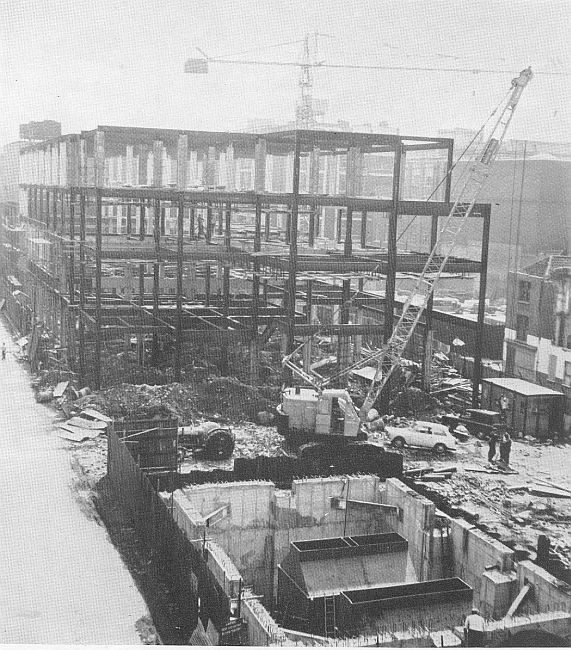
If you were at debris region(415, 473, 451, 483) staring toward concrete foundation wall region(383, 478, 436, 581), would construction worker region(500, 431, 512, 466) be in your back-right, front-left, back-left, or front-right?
back-left

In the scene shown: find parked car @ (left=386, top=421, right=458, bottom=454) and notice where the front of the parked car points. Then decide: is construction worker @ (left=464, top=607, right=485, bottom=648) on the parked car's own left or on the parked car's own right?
on the parked car's own left

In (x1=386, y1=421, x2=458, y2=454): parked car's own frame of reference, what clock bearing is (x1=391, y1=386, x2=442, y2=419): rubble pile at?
The rubble pile is roughly at 3 o'clock from the parked car.

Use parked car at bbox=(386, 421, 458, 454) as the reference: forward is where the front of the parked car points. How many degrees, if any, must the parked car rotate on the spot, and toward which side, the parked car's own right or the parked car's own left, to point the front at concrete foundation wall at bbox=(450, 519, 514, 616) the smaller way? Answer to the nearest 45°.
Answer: approximately 90° to the parked car's own left

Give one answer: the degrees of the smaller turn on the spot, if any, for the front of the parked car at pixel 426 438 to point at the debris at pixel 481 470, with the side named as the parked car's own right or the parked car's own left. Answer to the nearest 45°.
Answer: approximately 135° to the parked car's own left

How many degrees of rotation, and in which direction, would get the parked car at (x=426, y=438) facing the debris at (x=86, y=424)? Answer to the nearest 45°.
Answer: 0° — it already faces it

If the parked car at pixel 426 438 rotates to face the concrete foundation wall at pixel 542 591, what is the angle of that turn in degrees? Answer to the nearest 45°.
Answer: approximately 90° to its left

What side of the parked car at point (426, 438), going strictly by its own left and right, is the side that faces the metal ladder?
left

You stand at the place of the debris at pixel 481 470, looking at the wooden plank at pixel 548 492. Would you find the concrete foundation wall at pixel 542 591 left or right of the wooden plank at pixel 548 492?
right
